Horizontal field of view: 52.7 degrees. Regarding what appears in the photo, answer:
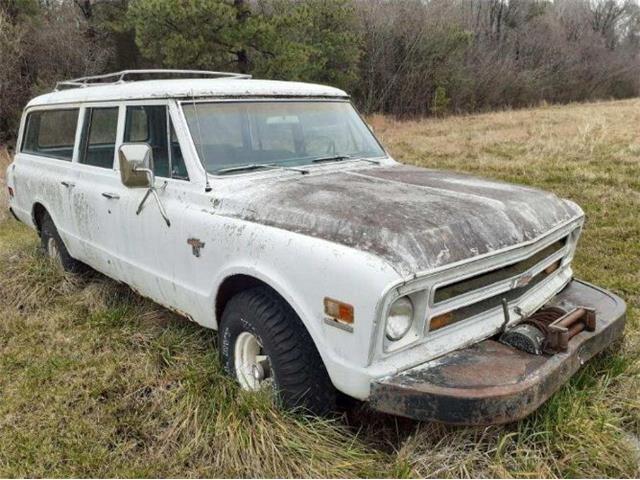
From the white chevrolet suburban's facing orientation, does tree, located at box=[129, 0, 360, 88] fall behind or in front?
behind

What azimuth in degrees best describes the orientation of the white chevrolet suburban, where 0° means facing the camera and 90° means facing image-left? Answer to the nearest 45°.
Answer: approximately 315°
